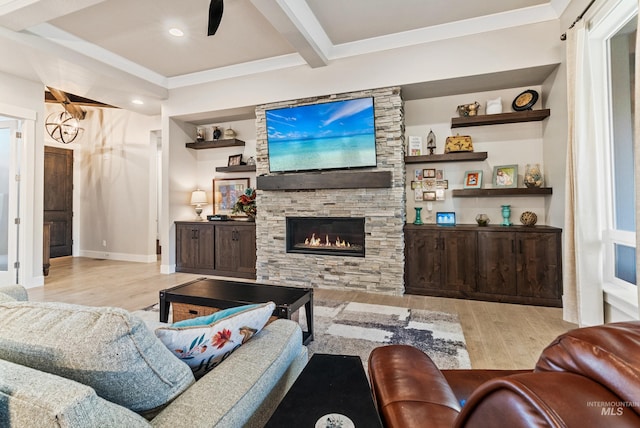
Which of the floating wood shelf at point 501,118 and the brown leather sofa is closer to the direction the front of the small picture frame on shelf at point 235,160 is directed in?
the brown leather sofa

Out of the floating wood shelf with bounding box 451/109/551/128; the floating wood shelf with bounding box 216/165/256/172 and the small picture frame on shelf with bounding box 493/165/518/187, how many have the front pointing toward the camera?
3

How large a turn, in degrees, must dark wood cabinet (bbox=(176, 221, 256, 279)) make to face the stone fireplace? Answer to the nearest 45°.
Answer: approximately 90° to its left

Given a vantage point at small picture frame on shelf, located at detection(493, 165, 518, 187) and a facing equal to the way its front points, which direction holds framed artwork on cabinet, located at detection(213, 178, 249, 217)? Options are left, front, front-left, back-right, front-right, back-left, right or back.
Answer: right

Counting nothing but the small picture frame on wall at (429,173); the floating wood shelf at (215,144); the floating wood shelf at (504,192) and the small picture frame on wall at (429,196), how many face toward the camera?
4

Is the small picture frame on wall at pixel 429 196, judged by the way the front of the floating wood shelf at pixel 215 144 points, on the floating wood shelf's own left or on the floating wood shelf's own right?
on the floating wood shelf's own left

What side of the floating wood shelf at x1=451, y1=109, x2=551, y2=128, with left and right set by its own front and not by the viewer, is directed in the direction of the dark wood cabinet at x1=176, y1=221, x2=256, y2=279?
right

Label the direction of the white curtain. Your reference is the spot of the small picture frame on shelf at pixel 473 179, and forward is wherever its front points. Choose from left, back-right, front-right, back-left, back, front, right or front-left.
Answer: front-left

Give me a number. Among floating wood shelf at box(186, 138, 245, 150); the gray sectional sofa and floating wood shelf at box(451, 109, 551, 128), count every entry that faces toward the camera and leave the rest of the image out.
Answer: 2

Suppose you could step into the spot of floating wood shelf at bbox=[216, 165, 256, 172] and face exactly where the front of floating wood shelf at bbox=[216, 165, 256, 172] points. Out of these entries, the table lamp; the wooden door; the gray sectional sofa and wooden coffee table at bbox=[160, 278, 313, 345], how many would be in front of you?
2

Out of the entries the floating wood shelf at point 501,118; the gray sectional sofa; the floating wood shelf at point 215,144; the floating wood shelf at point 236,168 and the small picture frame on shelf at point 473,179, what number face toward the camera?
4

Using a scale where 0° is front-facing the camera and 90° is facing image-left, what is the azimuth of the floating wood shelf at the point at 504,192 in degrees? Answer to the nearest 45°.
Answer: approximately 0°

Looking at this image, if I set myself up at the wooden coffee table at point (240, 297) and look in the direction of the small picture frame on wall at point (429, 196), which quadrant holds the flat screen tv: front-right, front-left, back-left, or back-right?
front-left

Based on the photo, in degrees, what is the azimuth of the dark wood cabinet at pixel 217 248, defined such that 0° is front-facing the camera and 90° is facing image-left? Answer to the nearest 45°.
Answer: approximately 45°

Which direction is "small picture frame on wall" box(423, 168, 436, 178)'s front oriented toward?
toward the camera

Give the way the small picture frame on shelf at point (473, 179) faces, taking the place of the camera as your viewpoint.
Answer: facing the viewer

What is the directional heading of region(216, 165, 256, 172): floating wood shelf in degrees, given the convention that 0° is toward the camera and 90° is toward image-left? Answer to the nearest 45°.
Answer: approximately 0°

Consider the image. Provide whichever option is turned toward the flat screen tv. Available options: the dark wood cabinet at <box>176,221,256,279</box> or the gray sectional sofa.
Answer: the gray sectional sofa
